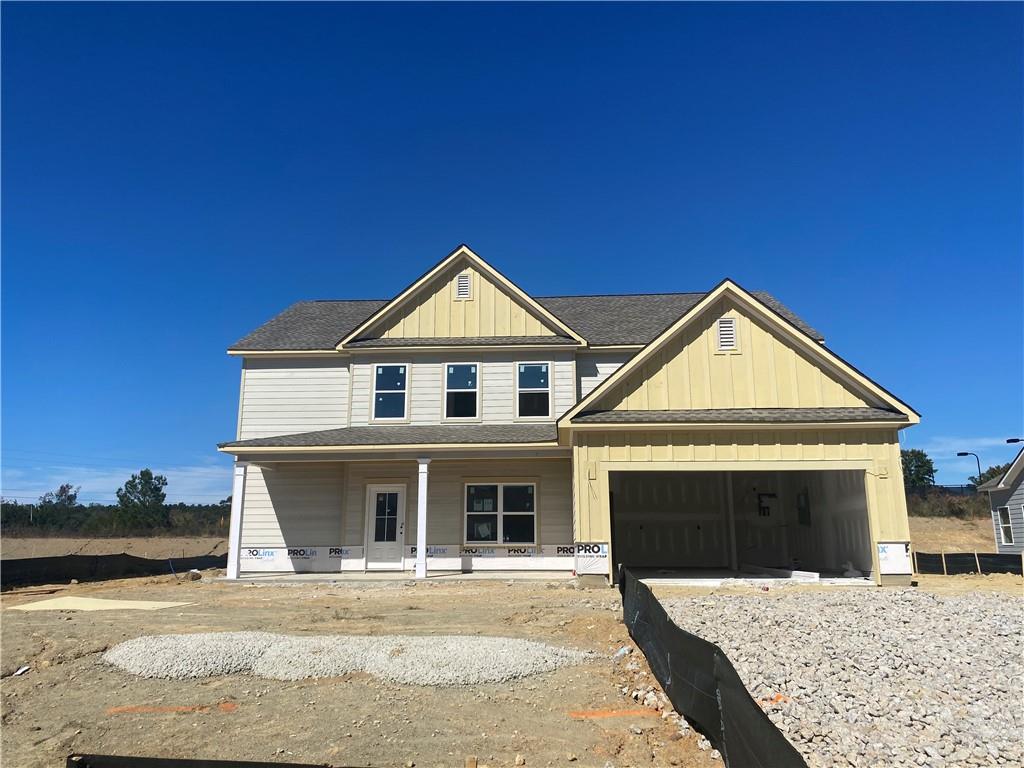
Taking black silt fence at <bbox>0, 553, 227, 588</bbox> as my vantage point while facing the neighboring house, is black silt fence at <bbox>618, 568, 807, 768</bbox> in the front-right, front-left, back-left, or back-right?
front-right

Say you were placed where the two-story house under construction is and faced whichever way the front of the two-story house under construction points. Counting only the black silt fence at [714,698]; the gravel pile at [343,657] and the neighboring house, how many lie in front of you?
2

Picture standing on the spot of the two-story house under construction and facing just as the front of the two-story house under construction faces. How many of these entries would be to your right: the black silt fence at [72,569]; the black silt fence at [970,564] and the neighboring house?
1

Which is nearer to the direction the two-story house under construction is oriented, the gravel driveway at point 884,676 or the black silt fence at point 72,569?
the gravel driveway

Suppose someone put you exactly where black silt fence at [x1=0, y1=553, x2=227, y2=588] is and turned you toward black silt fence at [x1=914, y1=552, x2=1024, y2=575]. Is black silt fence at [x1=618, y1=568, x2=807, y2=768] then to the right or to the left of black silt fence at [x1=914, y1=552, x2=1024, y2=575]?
right

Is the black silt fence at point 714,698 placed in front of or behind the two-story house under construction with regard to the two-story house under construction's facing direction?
in front

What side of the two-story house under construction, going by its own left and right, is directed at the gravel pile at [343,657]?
front

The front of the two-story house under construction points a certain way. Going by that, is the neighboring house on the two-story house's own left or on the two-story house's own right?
on the two-story house's own left

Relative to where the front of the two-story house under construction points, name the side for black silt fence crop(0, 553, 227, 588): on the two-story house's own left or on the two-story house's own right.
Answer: on the two-story house's own right

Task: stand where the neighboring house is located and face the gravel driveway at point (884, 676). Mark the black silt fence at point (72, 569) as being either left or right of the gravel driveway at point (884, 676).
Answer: right

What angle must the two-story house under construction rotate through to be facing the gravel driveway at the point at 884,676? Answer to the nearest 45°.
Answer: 0° — it already faces it

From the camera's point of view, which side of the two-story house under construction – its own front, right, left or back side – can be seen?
front

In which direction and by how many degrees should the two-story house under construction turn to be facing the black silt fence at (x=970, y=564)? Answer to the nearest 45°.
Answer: approximately 90° to its left

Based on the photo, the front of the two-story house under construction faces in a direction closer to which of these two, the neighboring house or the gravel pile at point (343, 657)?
the gravel pile

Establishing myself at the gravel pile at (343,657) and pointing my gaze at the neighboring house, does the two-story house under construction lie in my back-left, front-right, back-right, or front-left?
front-left
